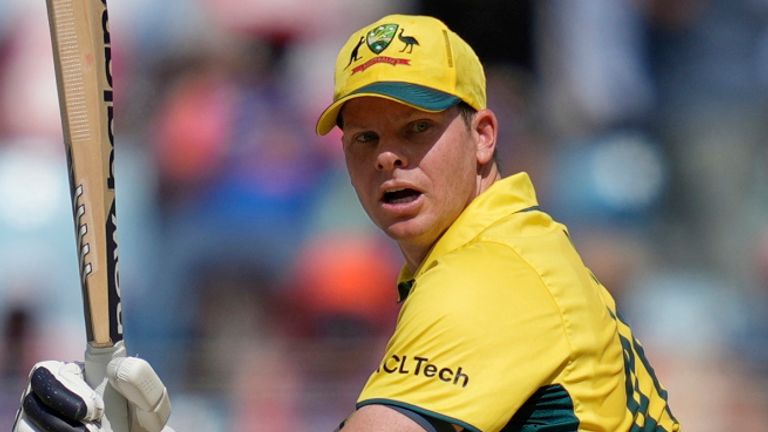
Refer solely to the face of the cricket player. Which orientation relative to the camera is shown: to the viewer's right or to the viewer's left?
to the viewer's left

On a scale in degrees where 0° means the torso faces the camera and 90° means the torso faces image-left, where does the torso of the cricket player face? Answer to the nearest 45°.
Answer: approximately 90°
